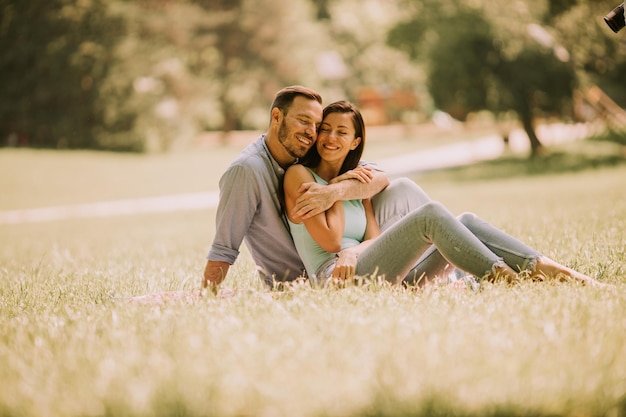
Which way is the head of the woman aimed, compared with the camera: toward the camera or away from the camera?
toward the camera

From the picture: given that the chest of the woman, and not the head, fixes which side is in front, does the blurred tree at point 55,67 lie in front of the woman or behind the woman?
behind

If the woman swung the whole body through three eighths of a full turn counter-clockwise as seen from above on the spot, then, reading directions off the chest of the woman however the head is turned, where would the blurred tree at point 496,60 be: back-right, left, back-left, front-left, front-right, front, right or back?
front

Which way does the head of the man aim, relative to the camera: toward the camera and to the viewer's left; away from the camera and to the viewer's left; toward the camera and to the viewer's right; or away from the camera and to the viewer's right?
toward the camera and to the viewer's right

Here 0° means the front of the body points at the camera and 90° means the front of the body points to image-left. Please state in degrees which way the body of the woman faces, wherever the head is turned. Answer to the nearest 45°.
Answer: approximately 315°
